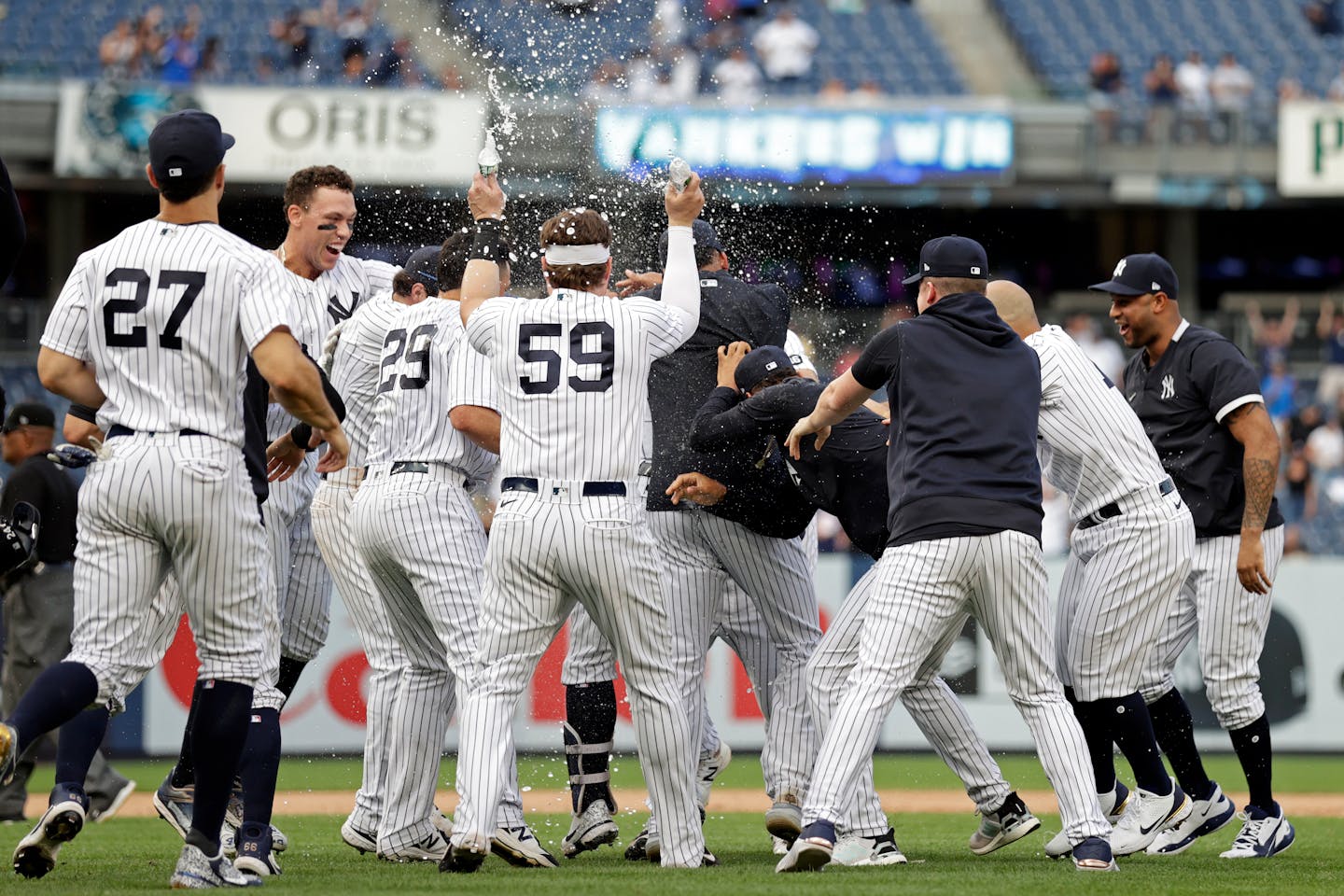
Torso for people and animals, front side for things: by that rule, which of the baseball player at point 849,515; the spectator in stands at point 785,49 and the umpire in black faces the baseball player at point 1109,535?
the spectator in stands

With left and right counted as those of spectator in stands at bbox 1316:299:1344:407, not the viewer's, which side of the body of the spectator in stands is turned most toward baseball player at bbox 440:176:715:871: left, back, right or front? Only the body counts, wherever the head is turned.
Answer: front

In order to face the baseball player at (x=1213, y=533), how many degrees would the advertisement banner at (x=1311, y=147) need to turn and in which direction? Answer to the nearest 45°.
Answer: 0° — it already faces them

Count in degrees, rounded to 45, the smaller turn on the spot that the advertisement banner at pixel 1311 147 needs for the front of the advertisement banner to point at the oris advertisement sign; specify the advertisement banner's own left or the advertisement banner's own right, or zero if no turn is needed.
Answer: approximately 45° to the advertisement banner's own right

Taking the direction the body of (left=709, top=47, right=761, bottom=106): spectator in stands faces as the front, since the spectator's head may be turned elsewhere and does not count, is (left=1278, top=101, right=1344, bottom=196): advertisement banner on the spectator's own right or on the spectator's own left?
on the spectator's own left

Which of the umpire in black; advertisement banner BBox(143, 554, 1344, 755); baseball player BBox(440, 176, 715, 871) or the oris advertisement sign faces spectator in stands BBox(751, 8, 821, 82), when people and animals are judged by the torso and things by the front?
the baseball player

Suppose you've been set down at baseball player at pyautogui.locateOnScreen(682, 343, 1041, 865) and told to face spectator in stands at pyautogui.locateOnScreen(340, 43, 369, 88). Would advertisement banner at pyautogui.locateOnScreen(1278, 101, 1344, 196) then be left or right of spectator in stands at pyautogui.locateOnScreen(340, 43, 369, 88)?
right

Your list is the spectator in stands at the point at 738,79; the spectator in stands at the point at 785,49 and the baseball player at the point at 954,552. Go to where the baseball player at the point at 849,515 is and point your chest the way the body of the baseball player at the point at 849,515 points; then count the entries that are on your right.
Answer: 2

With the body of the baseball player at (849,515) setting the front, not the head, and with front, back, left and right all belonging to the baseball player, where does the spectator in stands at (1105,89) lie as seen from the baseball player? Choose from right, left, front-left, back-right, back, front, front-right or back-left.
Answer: right

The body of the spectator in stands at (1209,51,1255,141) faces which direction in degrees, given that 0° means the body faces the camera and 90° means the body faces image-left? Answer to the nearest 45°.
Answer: approximately 0°
